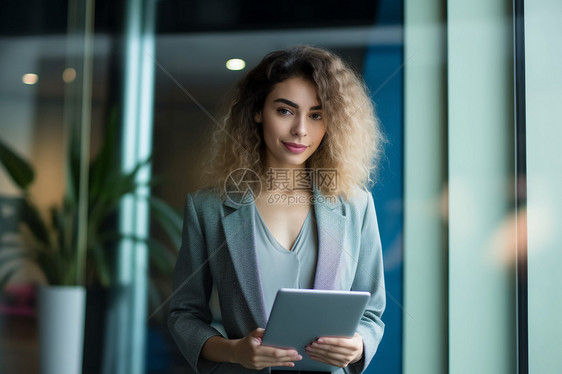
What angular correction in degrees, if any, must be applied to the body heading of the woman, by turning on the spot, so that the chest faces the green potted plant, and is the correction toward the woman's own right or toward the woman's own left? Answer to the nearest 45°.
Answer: approximately 135° to the woman's own right

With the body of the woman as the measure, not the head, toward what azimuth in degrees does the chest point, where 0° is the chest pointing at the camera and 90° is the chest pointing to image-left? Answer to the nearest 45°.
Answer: approximately 0°

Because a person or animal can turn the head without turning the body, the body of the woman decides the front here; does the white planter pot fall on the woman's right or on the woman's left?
on the woman's right
